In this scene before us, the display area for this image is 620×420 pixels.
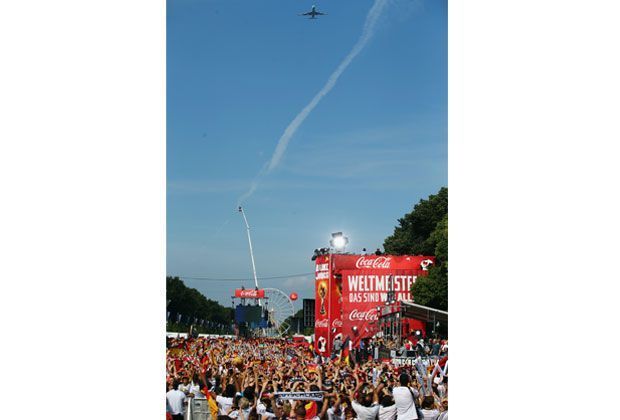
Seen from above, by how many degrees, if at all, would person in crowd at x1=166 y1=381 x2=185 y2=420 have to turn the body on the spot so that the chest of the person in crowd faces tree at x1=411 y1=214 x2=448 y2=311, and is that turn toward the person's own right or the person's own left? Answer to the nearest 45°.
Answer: approximately 90° to the person's own right

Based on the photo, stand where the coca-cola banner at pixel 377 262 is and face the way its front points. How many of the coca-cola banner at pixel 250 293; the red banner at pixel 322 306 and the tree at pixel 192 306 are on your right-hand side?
3

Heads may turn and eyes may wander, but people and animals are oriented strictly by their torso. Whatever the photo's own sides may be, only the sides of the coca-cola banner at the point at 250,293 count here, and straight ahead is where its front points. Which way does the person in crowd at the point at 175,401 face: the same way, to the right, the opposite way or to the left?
the opposite way

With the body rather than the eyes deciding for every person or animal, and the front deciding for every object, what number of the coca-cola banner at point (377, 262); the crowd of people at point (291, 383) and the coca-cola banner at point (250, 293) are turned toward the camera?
2

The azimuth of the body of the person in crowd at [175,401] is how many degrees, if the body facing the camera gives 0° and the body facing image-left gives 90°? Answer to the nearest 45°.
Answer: approximately 180°

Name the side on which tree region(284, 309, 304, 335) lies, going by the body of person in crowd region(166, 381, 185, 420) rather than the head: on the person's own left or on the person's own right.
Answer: on the person's own right

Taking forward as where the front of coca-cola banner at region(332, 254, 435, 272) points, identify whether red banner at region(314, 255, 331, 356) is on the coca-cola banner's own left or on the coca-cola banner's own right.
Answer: on the coca-cola banner's own right

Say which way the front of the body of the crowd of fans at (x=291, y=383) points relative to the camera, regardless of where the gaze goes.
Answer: away from the camera

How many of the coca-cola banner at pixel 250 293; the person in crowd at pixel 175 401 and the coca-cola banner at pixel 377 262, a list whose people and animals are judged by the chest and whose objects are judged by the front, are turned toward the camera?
2

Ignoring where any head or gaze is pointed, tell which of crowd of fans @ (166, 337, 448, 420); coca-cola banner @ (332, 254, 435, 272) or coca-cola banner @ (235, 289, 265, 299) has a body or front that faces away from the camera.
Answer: the crowd of fans

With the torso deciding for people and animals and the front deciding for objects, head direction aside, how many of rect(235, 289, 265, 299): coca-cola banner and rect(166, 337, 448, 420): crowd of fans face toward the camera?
1
